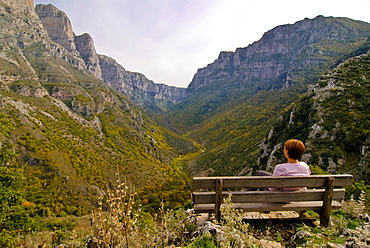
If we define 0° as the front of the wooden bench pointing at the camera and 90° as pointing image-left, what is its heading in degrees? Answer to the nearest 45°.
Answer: approximately 180°
